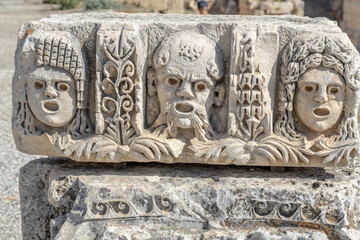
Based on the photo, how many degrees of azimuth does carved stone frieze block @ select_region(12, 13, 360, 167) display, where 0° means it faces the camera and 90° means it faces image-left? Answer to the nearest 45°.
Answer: approximately 0°

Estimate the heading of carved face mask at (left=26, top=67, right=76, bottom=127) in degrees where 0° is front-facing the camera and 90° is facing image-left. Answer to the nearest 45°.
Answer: approximately 0°
